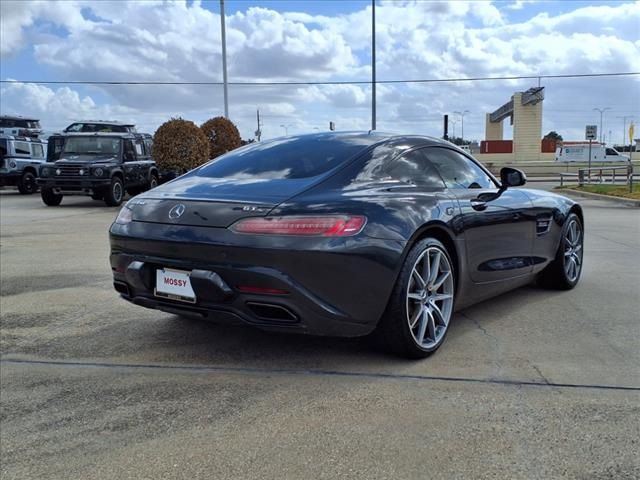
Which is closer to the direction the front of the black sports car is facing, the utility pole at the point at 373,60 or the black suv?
the utility pole

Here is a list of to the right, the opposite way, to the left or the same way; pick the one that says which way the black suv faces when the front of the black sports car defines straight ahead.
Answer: the opposite way

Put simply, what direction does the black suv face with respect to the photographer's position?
facing the viewer and to the left of the viewer

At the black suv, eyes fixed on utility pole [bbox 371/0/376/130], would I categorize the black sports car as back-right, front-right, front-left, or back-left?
back-right

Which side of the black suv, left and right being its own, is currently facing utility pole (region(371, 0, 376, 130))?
back

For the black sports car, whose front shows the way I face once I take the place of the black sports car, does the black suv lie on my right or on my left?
on my left

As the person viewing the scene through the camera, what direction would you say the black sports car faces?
facing away from the viewer and to the right of the viewer

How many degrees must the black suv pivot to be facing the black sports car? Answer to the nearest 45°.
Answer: approximately 45° to its left

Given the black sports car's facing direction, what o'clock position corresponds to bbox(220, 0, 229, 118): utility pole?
The utility pole is roughly at 10 o'clock from the black sports car.

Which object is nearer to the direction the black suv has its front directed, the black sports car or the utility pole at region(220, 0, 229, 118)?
the black sports car

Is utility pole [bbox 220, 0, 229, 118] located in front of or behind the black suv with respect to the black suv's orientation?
behind
